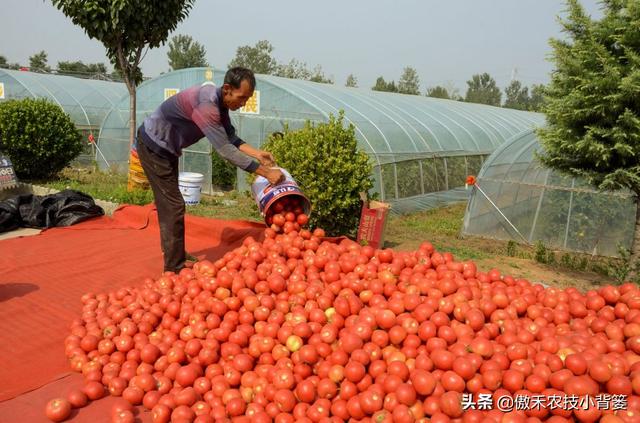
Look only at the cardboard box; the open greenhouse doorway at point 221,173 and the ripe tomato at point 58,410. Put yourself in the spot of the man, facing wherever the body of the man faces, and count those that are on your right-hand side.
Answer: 1

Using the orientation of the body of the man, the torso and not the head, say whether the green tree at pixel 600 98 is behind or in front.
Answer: in front

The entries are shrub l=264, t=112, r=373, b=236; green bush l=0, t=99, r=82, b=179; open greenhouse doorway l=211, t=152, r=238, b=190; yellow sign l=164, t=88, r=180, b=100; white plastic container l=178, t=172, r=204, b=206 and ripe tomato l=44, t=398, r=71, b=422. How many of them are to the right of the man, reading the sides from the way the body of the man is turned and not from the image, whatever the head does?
1

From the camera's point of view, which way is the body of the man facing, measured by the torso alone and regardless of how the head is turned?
to the viewer's right

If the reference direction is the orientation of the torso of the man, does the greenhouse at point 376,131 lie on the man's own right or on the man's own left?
on the man's own left

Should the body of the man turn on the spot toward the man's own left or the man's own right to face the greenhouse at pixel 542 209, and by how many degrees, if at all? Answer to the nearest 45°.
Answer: approximately 45° to the man's own left

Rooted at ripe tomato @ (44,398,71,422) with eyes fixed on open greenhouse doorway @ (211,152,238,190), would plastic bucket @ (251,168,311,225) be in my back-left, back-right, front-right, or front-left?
front-right

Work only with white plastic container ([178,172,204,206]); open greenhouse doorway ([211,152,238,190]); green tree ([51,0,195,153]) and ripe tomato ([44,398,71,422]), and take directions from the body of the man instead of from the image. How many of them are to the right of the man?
1

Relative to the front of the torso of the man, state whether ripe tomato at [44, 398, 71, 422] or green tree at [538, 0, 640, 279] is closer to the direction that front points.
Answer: the green tree

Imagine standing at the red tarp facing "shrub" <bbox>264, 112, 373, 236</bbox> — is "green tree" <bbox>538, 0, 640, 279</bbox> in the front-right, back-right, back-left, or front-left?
front-right

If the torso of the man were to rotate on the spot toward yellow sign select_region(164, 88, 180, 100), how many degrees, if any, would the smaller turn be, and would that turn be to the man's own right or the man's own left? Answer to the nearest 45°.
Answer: approximately 90° to the man's own left

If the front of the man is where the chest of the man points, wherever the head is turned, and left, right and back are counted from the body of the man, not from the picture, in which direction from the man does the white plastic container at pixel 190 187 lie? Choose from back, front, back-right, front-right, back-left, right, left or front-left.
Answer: left

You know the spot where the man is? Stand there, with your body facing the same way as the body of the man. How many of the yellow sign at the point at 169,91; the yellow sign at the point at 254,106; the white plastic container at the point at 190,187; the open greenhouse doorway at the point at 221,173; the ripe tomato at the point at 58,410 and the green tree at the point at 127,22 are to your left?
5

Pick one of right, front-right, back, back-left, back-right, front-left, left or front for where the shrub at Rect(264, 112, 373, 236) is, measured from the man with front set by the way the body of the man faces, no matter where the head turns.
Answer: front-left

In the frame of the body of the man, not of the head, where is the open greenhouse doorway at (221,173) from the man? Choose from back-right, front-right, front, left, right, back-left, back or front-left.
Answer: left

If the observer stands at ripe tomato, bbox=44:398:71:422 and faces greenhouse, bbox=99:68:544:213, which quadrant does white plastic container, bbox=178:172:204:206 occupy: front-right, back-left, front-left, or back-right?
front-left

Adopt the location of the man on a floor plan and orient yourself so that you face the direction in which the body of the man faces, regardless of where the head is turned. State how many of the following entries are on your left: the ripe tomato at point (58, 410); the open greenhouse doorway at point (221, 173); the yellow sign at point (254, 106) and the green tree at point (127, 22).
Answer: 3
